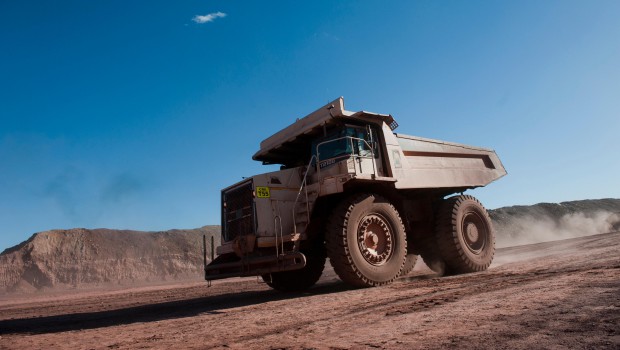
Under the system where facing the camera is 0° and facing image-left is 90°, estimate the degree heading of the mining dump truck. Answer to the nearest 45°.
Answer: approximately 45°
